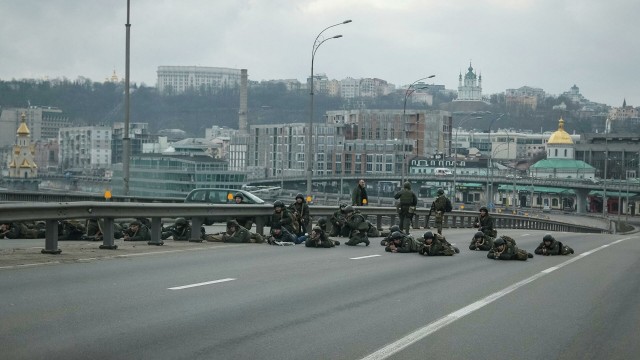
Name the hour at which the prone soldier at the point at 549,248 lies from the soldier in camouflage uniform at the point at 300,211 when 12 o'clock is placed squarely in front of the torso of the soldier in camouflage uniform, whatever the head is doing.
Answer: The prone soldier is roughly at 10 o'clock from the soldier in camouflage uniform.

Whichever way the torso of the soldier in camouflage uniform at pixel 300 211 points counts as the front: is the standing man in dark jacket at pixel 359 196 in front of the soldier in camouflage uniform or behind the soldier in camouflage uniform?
behind

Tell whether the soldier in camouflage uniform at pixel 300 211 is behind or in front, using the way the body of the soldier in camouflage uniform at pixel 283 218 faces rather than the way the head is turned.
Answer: behind

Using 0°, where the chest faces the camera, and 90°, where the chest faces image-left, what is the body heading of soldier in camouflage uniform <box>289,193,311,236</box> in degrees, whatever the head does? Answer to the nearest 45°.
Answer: approximately 45°

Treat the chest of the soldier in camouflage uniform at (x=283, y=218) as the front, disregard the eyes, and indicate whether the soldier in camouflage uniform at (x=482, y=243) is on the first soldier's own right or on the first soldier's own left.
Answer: on the first soldier's own left
